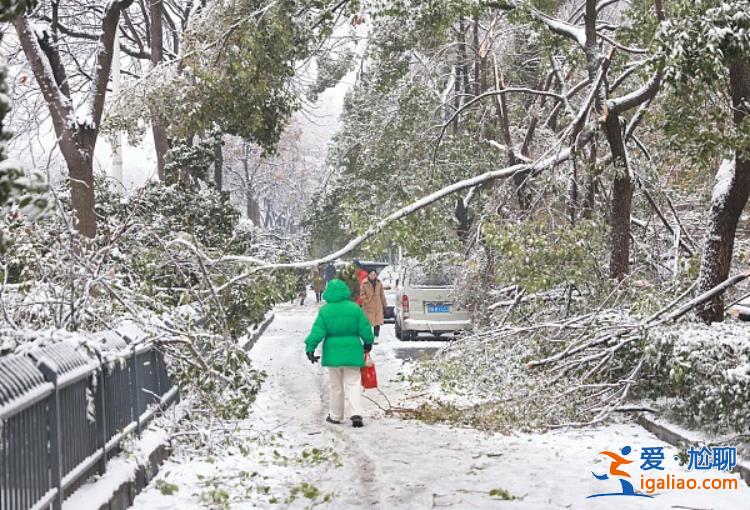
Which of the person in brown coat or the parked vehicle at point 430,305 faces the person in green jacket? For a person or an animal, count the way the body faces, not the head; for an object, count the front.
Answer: the person in brown coat

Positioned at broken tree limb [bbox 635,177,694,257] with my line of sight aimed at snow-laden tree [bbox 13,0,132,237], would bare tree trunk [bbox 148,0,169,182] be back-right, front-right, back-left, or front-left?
front-right

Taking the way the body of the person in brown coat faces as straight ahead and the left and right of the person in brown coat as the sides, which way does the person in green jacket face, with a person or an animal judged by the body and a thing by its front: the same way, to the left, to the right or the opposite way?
the opposite way

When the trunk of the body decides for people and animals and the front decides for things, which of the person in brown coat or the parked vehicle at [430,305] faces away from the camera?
the parked vehicle

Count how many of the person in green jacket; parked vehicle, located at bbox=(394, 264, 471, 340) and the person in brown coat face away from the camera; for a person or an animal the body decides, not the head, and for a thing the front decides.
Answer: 2

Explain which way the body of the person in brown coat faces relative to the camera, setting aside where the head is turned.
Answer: toward the camera

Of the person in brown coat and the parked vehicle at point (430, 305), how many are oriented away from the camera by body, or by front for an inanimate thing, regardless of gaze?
1

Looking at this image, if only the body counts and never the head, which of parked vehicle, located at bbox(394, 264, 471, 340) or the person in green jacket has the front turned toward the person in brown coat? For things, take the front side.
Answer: the person in green jacket

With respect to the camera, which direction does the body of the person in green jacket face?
away from the camera

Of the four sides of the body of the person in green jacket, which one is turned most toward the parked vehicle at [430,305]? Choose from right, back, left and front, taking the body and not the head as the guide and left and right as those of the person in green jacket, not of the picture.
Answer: front

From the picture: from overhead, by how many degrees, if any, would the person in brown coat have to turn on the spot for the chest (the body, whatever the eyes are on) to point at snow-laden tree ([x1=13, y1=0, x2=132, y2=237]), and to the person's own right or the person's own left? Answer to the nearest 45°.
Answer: approximately 45° to the person's own right

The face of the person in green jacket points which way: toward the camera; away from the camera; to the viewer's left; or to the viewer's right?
away from the camera

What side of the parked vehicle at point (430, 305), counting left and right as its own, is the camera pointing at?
back

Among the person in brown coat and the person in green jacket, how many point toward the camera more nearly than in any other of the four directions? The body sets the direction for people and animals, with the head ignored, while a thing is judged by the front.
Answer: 1

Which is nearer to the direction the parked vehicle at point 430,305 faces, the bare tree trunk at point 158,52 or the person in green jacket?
the bare tree trunk

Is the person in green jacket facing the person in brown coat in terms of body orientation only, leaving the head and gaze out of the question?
yes

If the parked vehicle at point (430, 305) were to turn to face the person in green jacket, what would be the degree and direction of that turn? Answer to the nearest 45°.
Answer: approximately 180°
